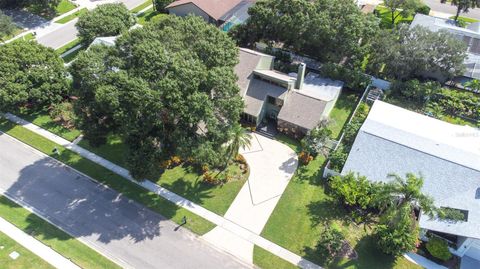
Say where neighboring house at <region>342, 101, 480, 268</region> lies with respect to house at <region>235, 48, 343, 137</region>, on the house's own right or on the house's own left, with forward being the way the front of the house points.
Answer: on the house's own left

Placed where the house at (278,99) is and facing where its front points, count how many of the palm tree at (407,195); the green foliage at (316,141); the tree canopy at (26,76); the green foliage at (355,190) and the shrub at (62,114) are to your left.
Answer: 3

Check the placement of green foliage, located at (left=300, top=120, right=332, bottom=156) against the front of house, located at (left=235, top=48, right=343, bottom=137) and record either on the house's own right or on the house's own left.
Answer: on the house's own left

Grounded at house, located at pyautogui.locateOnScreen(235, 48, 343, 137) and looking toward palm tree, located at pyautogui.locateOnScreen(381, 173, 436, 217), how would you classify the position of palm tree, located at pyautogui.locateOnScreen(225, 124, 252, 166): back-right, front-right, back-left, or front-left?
front-right

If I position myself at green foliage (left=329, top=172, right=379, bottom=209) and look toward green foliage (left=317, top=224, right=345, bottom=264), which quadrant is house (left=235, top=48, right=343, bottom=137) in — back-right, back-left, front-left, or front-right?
back-right

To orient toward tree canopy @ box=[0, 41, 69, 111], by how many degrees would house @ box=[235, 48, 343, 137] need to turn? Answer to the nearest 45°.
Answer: approximately 45° to its right

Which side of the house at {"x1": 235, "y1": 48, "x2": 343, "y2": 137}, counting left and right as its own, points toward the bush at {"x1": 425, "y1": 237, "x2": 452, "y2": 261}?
left

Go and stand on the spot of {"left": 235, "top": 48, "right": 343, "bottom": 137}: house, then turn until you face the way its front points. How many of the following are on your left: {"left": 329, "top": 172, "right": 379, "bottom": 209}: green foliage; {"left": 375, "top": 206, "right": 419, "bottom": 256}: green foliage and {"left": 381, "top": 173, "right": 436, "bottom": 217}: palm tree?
3

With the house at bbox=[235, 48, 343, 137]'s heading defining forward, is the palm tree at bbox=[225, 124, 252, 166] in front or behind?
in front

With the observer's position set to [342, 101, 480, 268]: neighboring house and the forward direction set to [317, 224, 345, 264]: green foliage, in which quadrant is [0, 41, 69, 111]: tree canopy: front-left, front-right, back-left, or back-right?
front-right

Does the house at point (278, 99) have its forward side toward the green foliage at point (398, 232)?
no

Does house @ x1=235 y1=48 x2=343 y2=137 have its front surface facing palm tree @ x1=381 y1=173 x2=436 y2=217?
no

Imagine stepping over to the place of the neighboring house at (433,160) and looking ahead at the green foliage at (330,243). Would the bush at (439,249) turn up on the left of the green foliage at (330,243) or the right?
left

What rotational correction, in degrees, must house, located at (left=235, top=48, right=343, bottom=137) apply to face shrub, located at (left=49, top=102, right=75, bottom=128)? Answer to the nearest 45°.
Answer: approximately 45° to its right

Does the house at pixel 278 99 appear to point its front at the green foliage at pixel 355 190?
no

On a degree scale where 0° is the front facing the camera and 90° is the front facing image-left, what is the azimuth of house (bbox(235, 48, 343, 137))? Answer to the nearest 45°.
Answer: approximately 45°
